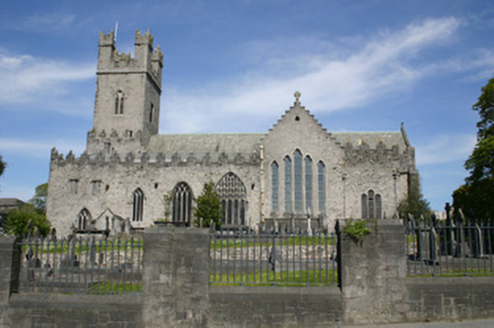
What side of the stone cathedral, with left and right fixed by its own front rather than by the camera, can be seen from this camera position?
left

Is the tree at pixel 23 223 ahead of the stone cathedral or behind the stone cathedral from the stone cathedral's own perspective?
ahead

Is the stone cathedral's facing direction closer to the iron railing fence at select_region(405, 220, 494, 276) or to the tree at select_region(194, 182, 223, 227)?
the tree

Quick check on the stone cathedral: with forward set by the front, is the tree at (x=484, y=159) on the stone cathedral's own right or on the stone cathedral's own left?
on the stone cathedral's own left

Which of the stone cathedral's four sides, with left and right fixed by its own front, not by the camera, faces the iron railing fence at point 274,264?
front

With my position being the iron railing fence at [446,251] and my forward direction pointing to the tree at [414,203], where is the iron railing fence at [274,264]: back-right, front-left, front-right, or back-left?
back-left

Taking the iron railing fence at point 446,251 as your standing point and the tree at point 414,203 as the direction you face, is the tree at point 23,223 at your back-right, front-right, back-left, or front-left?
front-left

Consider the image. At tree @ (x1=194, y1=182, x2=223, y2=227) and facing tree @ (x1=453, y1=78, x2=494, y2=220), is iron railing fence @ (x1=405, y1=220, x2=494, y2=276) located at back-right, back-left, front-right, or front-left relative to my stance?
front-right

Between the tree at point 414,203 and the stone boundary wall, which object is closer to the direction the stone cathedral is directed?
the stone boundary wall

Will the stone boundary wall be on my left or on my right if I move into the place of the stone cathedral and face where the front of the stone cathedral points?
on my left

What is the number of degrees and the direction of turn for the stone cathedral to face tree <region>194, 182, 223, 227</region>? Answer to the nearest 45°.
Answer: approximately 45° to its left

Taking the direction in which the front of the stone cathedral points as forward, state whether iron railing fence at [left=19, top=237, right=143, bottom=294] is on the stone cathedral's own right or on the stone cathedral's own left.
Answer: on the stone cathedral's own left
